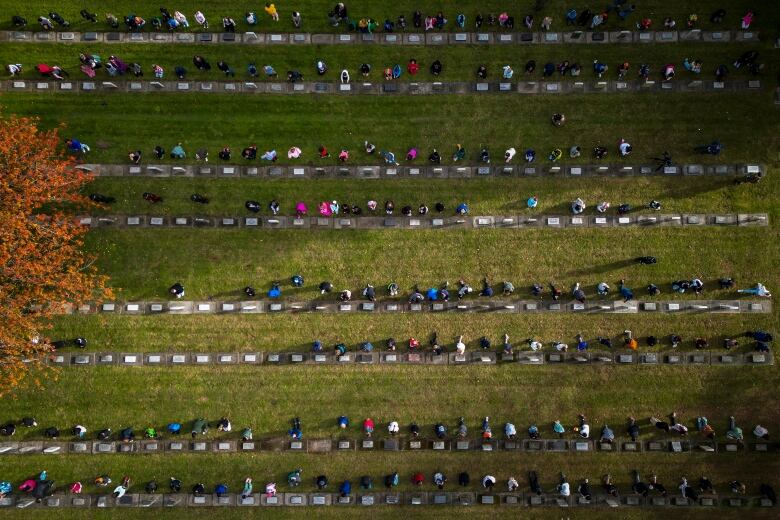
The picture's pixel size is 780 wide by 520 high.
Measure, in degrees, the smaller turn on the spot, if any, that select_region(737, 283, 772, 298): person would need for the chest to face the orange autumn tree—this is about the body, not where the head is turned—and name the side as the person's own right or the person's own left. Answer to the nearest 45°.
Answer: approximately 135° to the person's own right

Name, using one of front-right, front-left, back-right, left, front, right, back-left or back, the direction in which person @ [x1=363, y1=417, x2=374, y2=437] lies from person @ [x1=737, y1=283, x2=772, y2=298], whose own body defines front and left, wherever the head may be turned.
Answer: back-right
